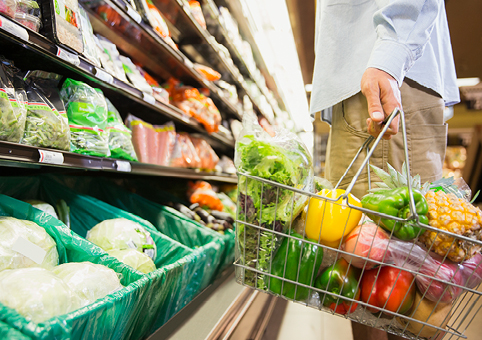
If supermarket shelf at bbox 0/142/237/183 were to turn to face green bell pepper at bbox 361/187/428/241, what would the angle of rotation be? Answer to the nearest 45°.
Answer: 0° — it already faces it

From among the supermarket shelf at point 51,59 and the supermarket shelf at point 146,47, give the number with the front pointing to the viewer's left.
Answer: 0

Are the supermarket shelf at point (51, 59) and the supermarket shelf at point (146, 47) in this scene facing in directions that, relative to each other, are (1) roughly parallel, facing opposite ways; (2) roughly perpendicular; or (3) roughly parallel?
roughly parallel

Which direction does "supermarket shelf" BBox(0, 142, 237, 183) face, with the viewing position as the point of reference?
facing the viewer and to the right of the viewer

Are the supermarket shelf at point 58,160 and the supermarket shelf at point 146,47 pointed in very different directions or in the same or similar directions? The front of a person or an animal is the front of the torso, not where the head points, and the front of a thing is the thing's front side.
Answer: same or similar directions

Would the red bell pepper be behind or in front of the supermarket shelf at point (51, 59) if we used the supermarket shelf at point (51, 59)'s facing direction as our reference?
in front

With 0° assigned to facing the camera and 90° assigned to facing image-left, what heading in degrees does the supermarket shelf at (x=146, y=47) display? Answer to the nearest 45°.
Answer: approximately 315°

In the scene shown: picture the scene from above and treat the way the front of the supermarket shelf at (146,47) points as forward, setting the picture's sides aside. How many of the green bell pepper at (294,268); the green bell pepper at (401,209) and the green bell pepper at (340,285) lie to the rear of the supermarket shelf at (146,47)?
0

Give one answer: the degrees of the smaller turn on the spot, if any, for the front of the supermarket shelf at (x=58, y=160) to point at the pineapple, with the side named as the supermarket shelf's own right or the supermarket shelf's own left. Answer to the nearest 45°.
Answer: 0° — it already faces it

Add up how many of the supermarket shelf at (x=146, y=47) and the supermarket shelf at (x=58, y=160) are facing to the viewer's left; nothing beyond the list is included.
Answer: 0
